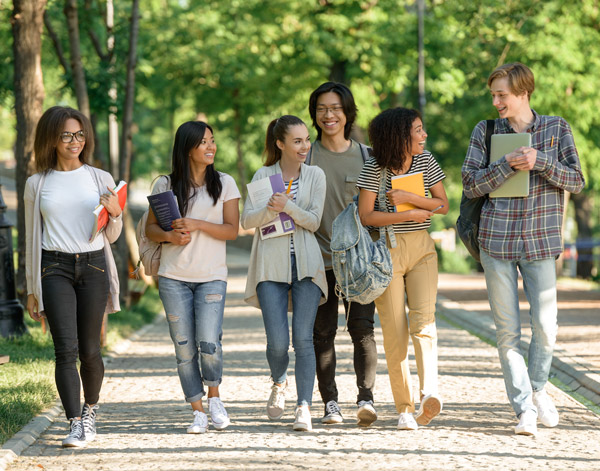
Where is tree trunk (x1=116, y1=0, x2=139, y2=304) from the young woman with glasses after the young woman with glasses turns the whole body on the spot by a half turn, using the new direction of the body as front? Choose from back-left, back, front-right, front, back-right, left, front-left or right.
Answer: front

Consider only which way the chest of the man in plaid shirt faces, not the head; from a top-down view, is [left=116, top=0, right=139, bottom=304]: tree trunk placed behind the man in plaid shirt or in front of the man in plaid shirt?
behind

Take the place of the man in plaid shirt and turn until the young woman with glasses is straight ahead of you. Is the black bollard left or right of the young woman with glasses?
right

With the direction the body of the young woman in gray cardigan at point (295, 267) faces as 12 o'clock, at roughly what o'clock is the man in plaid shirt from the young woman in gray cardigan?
The man in plaid shirt is roughly at 9 o'clock from the young woman in gray cardigan.

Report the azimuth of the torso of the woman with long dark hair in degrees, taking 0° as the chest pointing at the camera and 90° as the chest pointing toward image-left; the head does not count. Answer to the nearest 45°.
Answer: approximately 0°

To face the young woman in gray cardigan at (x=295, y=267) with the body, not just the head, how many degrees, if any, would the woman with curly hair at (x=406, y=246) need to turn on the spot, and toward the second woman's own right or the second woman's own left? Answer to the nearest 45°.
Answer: approximately 90° to the second woman's own right

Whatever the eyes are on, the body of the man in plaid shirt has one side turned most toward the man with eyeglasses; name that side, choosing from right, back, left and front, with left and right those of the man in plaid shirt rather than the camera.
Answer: right

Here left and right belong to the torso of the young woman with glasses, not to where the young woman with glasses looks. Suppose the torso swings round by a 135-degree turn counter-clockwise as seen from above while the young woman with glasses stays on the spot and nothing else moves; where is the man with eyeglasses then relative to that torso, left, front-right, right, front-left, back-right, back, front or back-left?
front-right
